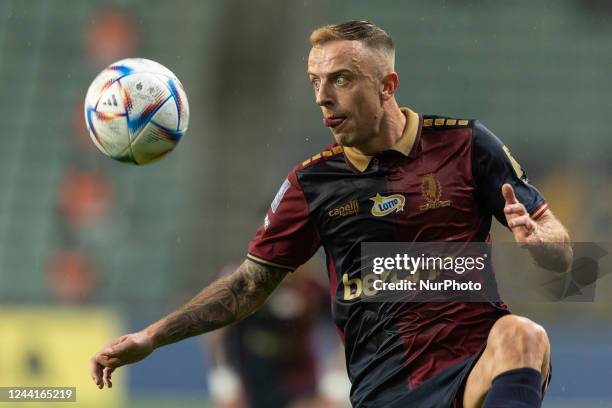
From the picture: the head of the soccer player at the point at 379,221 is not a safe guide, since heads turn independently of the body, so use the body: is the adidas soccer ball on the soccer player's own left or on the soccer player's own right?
on the soccer player's own right

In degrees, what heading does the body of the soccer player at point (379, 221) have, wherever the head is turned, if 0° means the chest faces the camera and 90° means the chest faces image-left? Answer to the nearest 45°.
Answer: approximately 0°

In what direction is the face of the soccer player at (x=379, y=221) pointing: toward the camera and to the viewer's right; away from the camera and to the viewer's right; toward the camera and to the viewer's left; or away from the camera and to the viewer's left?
toward the camera and to the viewer's left
